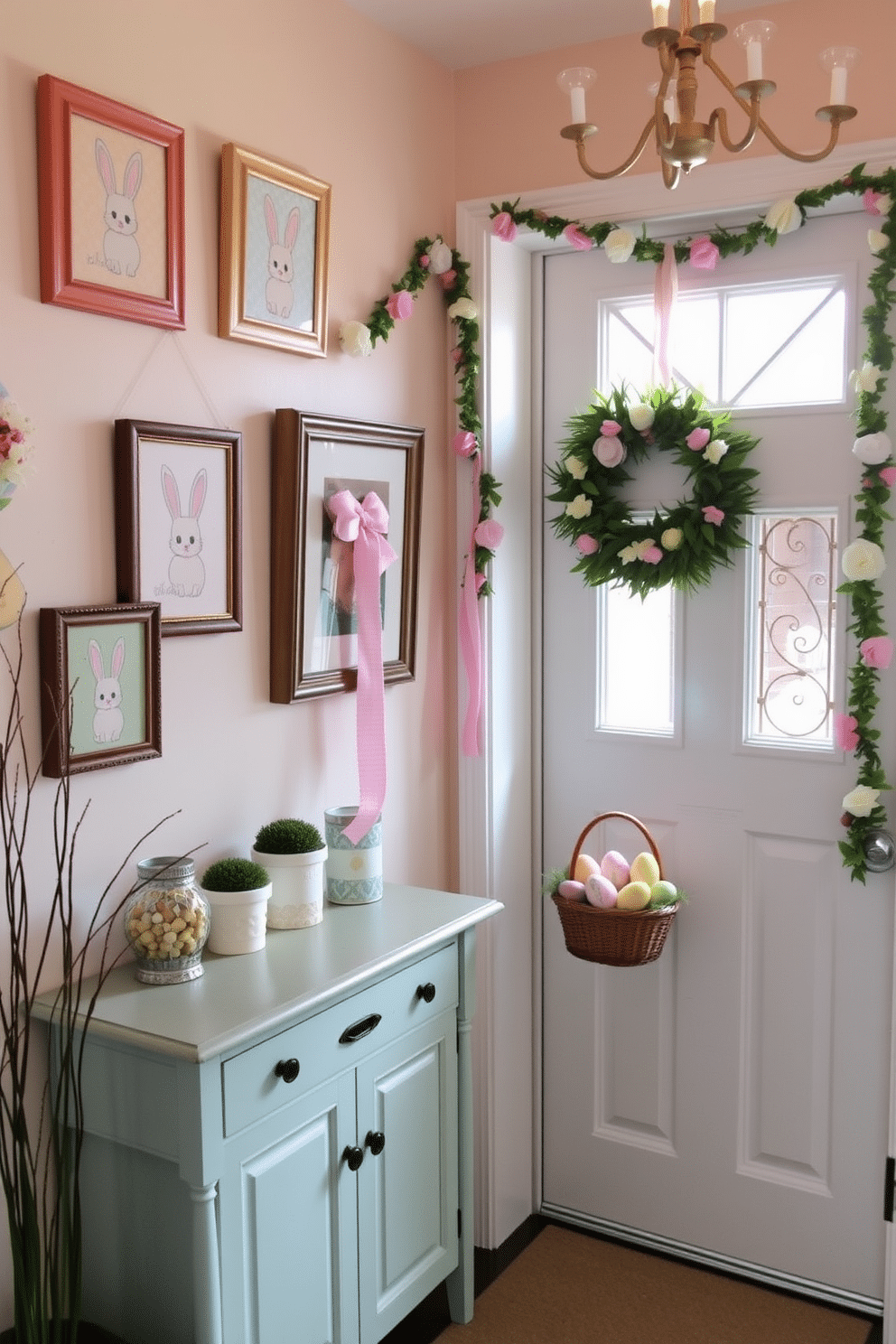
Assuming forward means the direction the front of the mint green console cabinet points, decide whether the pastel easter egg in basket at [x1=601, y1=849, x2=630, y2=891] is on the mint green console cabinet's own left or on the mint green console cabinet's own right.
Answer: on the mint green console cabinet's own left

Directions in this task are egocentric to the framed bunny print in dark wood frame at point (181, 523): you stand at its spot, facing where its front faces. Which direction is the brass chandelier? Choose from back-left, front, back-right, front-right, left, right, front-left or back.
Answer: front

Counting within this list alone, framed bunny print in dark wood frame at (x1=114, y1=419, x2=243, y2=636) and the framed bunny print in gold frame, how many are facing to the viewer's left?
0

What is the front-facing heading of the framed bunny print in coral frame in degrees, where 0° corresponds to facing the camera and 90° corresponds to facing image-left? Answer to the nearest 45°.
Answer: approximately 315°

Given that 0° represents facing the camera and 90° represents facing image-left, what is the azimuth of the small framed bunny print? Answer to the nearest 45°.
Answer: approximately 315°

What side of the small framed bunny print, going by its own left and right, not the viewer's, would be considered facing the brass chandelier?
front

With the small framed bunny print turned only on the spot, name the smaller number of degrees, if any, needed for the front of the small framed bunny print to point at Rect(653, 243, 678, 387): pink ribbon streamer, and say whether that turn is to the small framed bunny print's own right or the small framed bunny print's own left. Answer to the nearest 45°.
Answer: approximately 90° to the small framed bunny print's own left

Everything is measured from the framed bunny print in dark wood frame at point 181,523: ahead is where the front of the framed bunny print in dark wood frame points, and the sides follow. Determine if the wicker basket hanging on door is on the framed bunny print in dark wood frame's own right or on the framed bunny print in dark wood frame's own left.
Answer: on the framed bunny print in dark wood frame's own left

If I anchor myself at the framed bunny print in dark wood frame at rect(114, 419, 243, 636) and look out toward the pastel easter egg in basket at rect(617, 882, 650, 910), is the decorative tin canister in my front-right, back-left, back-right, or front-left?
front-left

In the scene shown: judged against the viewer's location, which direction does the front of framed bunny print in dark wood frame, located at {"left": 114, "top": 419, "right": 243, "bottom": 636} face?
facing the viewer and to the right of the viewer

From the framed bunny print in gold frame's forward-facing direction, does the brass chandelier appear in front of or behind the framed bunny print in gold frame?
in front
